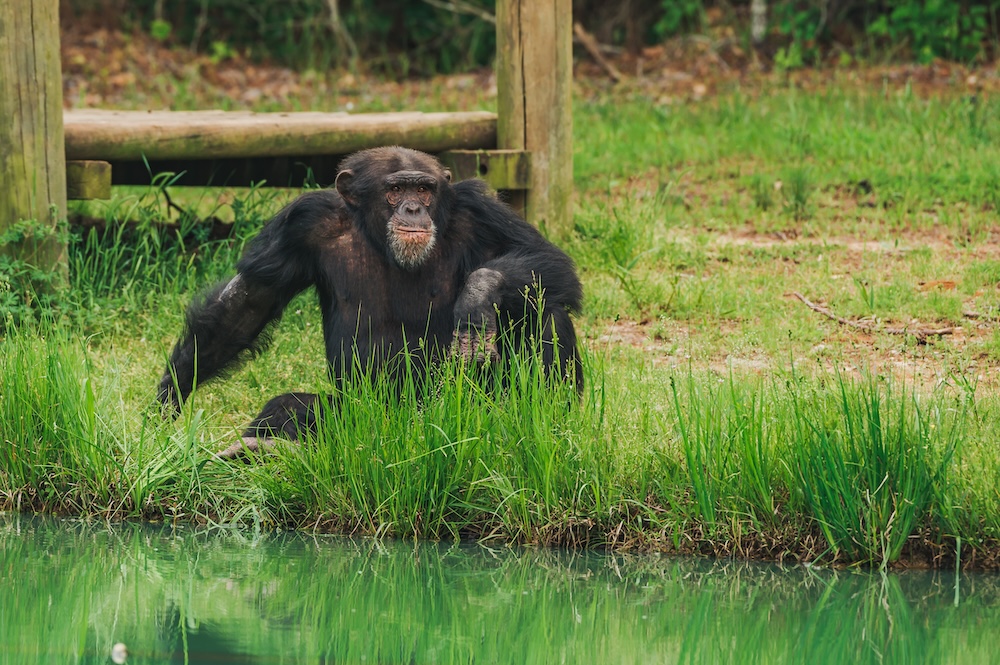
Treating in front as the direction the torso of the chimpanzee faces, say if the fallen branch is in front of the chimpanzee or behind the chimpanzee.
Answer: behind

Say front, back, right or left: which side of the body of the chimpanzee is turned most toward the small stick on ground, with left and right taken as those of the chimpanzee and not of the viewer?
left

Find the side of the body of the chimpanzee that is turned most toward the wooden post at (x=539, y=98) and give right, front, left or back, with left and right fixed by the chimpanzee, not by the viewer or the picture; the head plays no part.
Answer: back

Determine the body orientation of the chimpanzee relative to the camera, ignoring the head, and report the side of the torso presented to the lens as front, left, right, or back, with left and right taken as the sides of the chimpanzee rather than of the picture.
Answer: front

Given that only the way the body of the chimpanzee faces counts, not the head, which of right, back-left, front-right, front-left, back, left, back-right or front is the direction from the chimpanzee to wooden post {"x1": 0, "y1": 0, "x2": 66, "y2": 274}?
back-right

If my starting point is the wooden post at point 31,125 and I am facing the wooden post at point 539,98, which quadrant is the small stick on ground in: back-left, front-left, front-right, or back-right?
front-right

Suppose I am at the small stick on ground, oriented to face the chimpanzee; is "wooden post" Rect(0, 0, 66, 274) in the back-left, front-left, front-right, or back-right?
front-right
